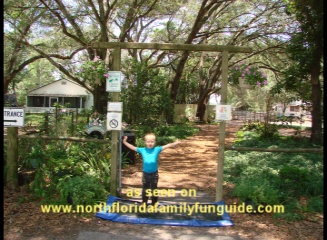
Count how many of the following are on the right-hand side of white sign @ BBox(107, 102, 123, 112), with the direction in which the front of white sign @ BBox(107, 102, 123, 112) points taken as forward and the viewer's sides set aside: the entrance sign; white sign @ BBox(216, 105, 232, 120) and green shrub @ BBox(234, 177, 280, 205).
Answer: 1

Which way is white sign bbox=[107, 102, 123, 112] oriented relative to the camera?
toward the camera

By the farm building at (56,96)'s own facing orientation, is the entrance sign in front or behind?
in front

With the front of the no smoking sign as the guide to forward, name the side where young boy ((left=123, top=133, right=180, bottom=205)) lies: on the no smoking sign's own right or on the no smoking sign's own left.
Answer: on the no smoking sign's own left

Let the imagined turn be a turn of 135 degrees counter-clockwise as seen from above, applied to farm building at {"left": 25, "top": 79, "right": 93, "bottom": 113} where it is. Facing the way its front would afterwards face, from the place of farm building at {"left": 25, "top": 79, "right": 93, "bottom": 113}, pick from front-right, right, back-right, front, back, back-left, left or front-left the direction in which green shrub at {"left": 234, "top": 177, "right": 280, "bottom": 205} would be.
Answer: back-right

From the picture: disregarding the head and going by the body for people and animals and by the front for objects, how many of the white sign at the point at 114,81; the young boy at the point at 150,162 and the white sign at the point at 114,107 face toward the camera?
3

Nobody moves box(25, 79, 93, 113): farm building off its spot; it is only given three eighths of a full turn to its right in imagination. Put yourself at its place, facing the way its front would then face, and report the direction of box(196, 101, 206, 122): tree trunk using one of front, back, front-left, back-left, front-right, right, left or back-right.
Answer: back

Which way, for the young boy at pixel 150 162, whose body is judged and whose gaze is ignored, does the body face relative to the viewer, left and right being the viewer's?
facing the viewer

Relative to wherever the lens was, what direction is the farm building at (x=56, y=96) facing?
facing the viewer

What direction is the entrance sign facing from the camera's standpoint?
toward the camera

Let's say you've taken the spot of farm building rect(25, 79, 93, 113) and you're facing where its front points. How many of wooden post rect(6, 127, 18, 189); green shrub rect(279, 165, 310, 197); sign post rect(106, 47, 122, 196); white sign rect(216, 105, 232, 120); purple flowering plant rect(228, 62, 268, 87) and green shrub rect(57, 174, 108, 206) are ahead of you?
6

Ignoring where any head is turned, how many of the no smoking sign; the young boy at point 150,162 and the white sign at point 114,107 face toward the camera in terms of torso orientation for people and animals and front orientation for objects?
3

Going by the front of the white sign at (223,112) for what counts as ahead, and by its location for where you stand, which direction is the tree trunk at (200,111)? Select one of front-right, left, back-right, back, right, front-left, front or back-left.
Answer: back

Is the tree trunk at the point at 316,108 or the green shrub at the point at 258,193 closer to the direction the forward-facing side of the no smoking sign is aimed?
the green shrub

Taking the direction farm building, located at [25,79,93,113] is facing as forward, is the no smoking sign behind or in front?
in front

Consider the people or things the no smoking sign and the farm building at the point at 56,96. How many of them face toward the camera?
2

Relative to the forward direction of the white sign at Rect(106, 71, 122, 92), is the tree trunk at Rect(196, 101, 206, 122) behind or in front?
behind
